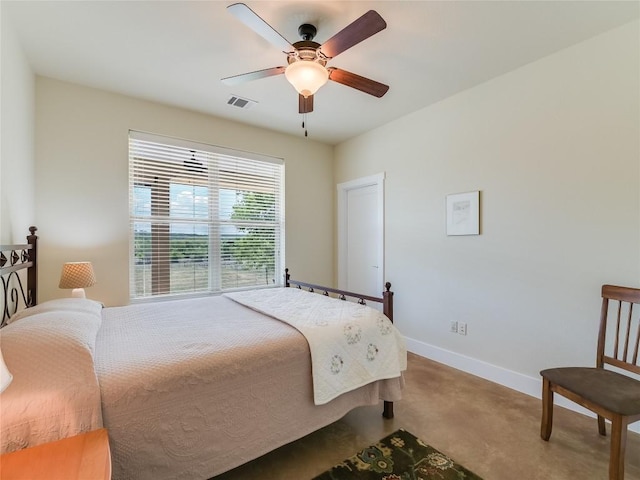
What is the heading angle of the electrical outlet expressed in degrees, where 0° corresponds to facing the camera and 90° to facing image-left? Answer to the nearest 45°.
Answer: approximately 45°

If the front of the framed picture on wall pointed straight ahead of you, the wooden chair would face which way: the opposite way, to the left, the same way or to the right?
the same way

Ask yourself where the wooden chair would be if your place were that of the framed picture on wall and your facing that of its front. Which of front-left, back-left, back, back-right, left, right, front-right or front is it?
left

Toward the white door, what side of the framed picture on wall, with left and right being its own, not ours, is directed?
right

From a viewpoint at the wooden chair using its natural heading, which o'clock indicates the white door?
The white door is roughly at 2 o'clock from the wooden chair.

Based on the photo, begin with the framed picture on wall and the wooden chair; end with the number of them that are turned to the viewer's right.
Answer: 0

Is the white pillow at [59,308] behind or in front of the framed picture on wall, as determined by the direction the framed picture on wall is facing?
in front

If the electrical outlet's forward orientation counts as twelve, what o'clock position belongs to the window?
The window is roughly at 1 o'clock from the electrical outlet.

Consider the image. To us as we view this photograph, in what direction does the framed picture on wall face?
facing the viewer and to the left of the viewer

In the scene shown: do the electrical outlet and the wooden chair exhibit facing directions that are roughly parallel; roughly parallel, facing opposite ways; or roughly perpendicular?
roughly parallel

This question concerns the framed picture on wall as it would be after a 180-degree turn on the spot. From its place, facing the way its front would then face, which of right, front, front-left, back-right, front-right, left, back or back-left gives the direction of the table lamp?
back

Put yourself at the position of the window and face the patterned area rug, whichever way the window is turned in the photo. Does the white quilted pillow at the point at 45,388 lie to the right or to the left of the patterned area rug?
right

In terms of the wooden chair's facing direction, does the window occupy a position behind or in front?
in front

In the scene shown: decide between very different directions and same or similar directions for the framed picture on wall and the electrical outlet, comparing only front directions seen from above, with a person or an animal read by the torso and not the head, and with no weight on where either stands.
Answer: same or similar directions

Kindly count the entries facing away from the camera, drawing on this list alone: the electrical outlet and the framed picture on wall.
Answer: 0

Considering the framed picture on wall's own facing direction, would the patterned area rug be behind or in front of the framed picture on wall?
in front

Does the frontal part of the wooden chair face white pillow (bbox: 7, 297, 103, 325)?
yes

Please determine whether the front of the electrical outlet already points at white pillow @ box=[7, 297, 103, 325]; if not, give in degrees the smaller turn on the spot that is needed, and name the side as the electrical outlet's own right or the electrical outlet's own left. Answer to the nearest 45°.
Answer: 0° — it already faces it

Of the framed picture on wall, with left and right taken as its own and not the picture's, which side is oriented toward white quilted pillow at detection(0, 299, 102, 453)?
front
